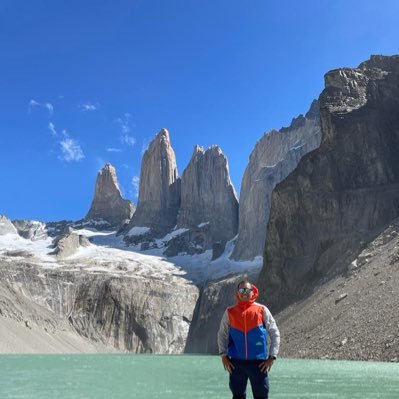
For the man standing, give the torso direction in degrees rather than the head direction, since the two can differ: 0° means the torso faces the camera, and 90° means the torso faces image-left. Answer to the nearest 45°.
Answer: approximately 0°
